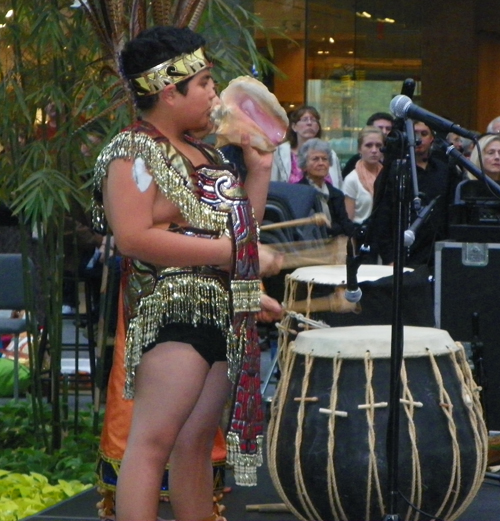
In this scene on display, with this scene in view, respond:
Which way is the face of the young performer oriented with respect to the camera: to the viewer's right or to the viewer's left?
to the viewer's right

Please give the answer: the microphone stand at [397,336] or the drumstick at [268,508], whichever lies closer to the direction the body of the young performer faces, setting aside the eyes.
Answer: the microphone stand

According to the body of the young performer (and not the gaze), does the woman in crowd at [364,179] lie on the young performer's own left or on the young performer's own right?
on the young performer's own left

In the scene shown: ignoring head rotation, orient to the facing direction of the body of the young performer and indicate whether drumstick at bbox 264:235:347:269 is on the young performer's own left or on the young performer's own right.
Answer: on the young performer's own left

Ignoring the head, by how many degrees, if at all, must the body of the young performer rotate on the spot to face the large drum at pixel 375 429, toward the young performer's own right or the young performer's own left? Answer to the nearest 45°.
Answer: approximately 45° to the young performer's own left

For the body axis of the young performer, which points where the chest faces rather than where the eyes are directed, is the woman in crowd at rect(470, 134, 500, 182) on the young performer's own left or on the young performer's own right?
on the young performer's own left

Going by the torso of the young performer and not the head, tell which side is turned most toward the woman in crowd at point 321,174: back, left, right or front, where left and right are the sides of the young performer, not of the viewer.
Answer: left

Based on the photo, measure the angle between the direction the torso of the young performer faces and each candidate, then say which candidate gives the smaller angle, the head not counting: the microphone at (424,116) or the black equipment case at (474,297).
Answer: the microphone

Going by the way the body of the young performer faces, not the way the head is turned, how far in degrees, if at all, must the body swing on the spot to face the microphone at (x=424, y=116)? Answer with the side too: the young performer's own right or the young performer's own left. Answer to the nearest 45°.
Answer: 0° — they already face it

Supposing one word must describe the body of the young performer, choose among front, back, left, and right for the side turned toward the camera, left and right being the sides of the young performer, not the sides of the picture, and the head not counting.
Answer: right

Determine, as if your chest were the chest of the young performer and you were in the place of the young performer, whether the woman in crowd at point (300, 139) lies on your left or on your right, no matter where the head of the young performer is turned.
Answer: on your left
